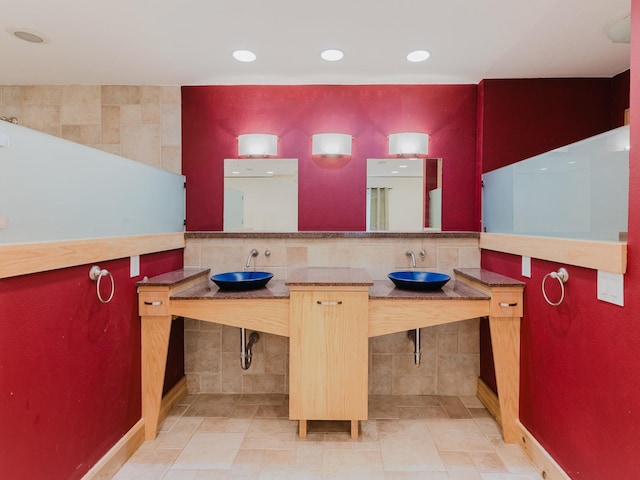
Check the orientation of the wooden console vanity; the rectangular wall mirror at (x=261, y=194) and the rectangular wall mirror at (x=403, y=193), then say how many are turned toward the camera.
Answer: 3

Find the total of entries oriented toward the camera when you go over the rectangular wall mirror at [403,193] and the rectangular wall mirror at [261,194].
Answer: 2

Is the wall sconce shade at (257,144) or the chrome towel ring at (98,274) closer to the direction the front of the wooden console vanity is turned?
the chrome towel ring

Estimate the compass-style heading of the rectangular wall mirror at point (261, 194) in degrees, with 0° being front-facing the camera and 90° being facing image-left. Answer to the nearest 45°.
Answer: approximately 0°

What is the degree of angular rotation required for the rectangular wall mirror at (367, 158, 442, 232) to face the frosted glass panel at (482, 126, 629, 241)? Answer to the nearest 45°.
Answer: approximately 45° to its left

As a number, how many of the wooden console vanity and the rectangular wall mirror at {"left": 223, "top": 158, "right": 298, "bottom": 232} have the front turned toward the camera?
2

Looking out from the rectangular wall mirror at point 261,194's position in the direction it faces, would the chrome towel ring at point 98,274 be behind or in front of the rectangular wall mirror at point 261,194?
in front

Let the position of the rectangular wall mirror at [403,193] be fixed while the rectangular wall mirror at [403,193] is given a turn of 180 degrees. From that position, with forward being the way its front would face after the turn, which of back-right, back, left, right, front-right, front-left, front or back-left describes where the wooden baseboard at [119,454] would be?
back-left

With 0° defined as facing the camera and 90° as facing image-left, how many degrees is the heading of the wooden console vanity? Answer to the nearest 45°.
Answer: approximately 0°
